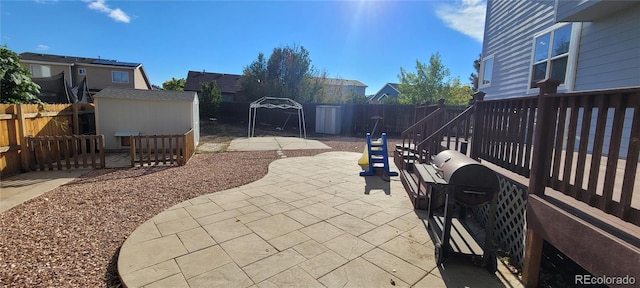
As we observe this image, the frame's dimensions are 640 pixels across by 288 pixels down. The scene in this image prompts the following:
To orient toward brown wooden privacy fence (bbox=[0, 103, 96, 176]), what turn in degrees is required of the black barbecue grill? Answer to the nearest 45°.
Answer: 0° — it already faces it

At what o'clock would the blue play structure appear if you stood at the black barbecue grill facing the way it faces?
The blue play structure is roughly at 2 o'clock from the black barbecue grill.

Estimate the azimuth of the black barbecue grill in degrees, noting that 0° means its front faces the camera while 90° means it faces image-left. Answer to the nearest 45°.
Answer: approximately 90°

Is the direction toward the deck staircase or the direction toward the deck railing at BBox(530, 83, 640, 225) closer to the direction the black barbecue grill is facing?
the deck staircase

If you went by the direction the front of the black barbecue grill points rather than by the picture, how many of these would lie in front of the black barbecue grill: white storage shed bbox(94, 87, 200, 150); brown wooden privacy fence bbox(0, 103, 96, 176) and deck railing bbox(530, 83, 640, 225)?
2

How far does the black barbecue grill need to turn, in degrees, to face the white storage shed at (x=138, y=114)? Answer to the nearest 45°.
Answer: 0° — it already faces it

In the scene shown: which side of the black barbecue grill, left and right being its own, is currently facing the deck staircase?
right

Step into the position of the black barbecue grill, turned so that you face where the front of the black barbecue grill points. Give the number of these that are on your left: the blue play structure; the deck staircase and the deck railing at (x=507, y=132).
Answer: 0

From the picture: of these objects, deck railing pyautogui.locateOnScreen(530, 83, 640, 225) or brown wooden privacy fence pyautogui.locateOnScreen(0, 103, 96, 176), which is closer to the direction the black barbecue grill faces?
the brown wooden privacy fence

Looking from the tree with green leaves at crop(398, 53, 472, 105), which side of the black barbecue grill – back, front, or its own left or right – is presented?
right

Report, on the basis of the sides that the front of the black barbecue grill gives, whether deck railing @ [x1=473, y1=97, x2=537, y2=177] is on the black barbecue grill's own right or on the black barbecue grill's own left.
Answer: on the black barbecue grill's own right

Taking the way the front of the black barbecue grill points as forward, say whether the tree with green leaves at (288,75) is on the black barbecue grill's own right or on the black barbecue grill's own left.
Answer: on the black barbecue grill's own right

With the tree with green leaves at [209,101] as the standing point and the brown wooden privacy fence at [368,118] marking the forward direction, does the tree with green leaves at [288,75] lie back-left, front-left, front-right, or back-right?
front-left

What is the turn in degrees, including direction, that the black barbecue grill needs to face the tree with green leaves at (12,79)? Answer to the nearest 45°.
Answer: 0° — it already faces it

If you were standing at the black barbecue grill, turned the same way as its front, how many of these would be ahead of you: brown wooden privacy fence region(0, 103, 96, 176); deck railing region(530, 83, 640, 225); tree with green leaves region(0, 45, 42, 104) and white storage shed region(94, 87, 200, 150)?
3
